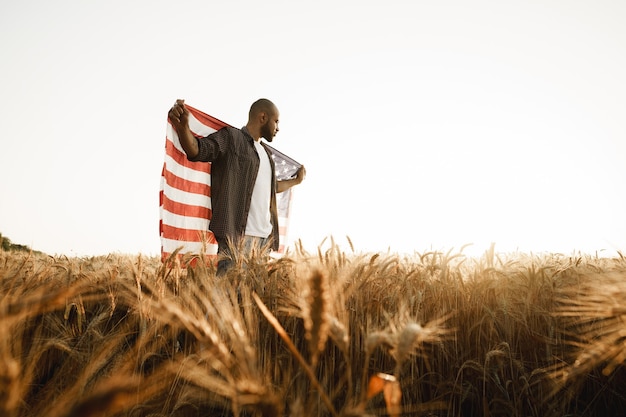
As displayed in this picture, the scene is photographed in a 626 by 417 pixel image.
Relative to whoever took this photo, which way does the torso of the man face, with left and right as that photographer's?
facing the viewer and to the right of the viewer

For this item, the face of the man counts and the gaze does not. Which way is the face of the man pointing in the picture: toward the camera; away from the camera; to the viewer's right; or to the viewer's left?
to the viewer's right
